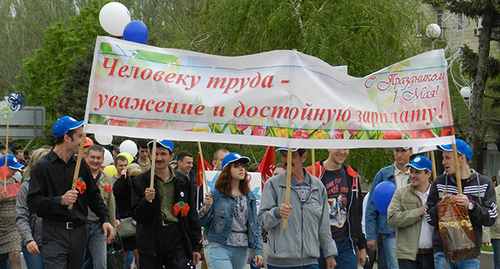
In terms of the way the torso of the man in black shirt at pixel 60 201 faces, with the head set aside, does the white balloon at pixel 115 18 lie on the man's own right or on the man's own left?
on the man's own left

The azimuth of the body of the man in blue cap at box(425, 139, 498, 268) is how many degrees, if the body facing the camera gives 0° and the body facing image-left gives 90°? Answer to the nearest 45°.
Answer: approximately 45°

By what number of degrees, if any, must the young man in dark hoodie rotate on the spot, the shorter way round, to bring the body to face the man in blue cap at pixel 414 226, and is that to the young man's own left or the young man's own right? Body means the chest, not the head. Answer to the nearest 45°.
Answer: approximately 90° to the young man's own left

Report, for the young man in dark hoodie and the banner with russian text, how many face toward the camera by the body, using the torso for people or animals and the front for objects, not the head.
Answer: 2

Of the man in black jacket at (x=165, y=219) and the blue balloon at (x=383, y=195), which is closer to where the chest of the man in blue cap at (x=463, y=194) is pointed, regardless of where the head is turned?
the man in black jacket

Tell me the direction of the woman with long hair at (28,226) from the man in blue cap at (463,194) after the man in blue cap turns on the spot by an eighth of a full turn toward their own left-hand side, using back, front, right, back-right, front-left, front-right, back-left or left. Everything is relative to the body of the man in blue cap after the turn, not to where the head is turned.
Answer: right

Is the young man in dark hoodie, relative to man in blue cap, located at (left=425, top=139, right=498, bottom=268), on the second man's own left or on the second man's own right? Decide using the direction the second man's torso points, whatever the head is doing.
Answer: on the second man's own right

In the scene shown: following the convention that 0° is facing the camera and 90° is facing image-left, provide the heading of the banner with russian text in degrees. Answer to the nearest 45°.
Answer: approximately 0°
